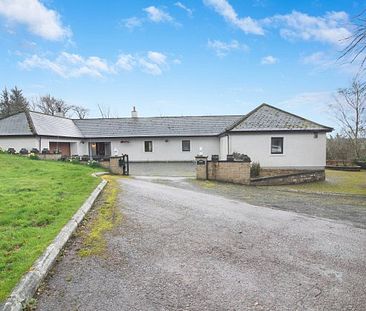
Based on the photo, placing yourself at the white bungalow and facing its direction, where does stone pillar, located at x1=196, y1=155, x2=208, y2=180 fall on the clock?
The stone pillar is roughly at 12 o'clock from the white bungalow.

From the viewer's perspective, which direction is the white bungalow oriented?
toward the camera

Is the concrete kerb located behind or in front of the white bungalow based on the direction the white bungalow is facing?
in front

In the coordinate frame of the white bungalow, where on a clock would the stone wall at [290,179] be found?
The stone wall is roughly at 11 o'clock from the white bungalow.

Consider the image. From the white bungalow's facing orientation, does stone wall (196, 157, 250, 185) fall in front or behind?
in front

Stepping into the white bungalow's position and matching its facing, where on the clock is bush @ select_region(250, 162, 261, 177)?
The bush is roughly at 11 o'clock from the white bungalow.

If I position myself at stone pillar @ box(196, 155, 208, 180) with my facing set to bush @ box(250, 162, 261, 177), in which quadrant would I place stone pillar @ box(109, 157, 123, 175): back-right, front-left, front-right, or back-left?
back-left
